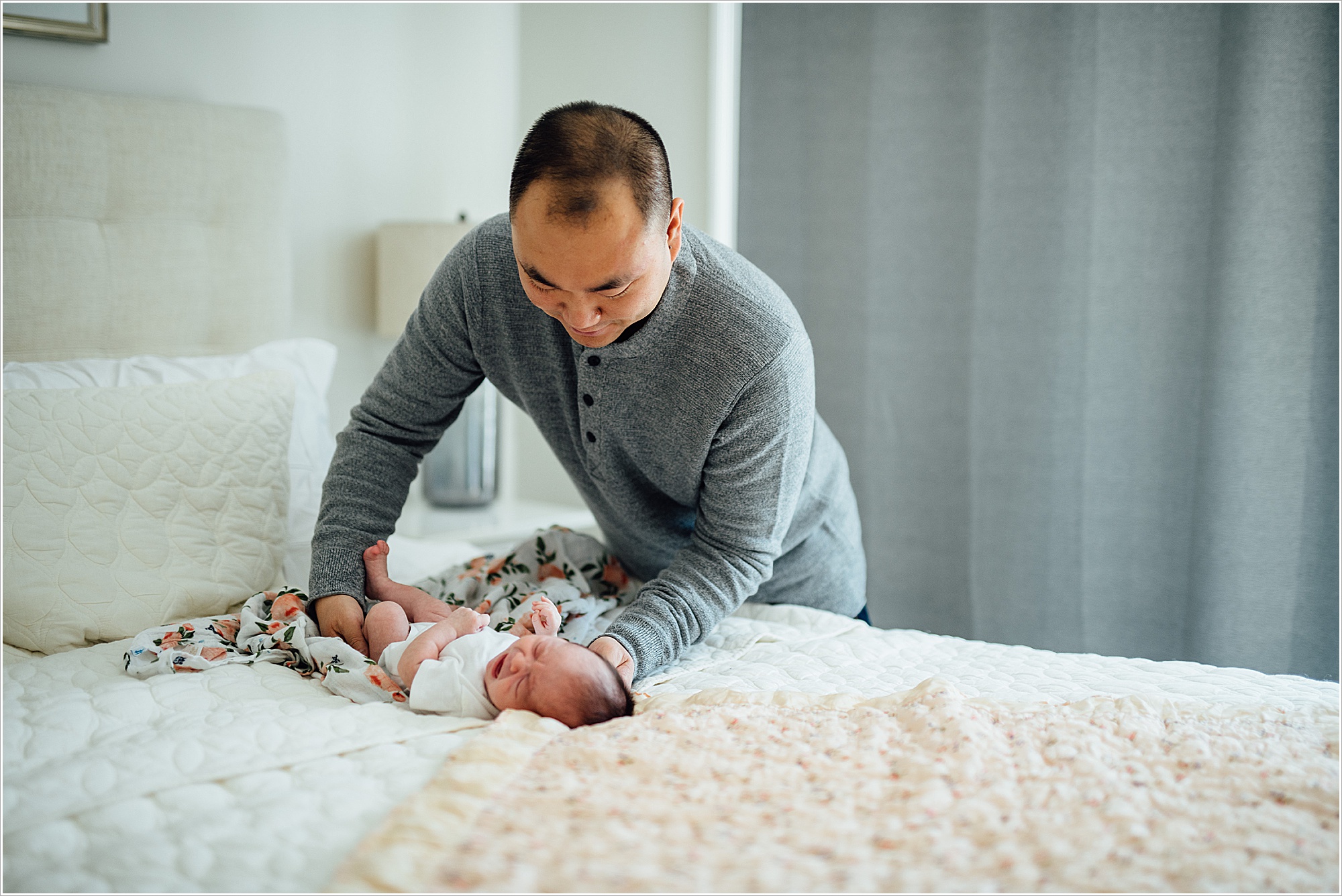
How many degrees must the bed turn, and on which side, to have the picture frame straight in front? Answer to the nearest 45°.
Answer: approximately 180°

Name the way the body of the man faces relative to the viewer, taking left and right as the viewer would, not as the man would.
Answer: facing the viewer and to the left of the viewer

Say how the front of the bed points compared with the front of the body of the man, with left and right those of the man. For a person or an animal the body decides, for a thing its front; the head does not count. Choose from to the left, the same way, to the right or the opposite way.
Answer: to the left

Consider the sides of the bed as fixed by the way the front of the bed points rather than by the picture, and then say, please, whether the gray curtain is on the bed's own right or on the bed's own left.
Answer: on the bed's own left

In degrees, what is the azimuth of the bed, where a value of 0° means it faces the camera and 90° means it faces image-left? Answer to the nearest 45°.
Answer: approximately 315°
